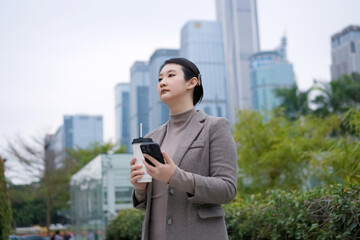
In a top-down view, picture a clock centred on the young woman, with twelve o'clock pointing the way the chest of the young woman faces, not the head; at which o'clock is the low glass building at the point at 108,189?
The low glass building is roughly at 4 o'clock from the young woman.

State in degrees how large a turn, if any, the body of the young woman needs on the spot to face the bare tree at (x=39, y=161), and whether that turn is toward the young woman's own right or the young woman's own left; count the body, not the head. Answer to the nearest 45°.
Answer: approximately 135° to the young woman's own right

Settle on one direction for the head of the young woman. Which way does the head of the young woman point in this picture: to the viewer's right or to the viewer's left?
to the viewer's left

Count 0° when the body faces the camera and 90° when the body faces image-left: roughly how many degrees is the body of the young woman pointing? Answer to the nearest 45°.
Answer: approximately 45°

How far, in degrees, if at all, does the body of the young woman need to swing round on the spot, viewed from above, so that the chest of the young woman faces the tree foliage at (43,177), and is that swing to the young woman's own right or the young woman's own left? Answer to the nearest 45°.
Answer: approximately 135° to the young woman's own right

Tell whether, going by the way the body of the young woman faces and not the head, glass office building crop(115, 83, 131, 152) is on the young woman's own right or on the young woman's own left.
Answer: on the young woman's own right

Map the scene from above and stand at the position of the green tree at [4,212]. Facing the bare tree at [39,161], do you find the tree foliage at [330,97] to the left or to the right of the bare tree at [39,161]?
right

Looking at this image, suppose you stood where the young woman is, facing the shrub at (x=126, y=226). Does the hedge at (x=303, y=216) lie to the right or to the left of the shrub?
right

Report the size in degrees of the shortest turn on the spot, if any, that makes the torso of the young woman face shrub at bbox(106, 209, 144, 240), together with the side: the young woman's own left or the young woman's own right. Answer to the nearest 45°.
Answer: approximately 135° to the young woman's own right

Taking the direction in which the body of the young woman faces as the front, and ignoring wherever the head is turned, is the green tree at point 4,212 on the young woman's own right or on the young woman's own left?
on the young woman's own right
